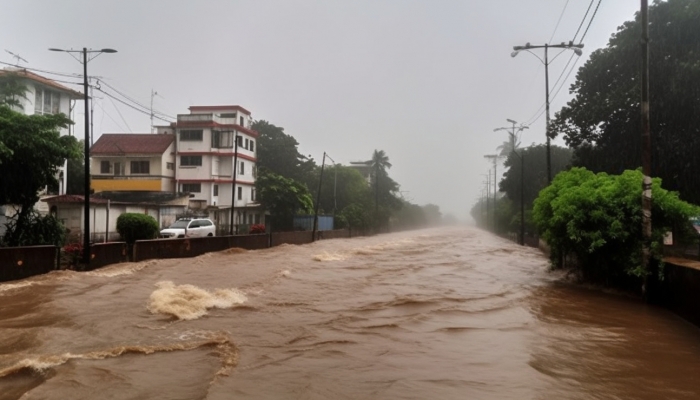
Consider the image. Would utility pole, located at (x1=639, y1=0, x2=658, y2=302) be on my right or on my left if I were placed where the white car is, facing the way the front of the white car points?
on my left

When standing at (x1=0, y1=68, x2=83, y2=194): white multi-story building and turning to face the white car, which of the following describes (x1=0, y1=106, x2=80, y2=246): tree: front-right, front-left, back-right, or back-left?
back-right

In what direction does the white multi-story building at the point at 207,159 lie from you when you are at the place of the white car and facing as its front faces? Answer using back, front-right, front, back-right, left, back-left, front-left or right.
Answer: back-right

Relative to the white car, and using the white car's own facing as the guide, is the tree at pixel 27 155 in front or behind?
in front

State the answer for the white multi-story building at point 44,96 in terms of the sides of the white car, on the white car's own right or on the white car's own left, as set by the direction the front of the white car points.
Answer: on the white car's own right

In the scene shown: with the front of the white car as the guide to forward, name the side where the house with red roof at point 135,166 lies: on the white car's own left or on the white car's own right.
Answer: on the white car's own right

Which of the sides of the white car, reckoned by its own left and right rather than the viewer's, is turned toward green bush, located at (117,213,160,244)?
front

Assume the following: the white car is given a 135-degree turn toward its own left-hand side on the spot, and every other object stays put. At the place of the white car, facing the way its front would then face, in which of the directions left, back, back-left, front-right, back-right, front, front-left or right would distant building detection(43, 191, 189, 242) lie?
back

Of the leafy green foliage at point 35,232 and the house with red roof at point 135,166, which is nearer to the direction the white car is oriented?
the leafy green foliage

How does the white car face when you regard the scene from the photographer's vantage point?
facing the viewer and to the left of the viewer

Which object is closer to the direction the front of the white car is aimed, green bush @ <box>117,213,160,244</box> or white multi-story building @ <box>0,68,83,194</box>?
the green bush

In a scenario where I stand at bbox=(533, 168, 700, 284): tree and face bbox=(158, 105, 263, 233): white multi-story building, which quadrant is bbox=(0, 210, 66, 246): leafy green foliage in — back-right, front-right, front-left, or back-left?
front-left
